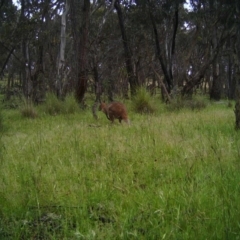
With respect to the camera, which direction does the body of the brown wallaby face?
to the viewer's left

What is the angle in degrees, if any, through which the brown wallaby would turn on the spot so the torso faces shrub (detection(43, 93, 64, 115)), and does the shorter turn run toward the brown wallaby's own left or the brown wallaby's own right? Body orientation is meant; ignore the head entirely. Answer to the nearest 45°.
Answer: approximately 45° to the brown wallaby's own right

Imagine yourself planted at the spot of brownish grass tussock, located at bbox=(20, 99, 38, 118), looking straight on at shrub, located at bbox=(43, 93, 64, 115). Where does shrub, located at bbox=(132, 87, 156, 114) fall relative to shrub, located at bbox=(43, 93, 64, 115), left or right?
right

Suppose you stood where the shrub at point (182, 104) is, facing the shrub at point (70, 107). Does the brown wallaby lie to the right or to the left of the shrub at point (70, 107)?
left

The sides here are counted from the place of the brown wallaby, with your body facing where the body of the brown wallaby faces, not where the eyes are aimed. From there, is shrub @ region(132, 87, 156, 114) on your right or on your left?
on your right

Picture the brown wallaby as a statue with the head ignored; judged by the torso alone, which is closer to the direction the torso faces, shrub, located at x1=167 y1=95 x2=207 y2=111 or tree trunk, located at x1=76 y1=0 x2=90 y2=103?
the tree trunk

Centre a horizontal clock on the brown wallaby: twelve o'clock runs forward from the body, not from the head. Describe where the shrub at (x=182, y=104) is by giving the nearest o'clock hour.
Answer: The shrub is roughly at 4 o'clock from the brown wallaby.
